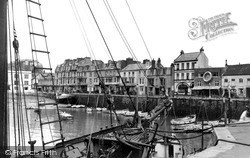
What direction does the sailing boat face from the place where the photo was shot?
facing away from the viewer and to the right of the viewer
